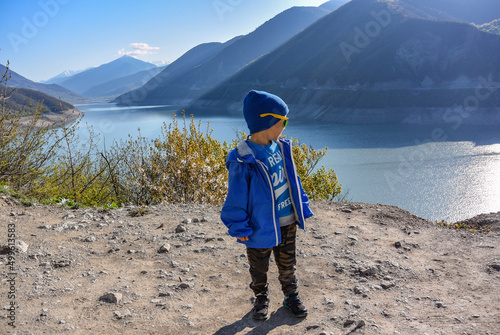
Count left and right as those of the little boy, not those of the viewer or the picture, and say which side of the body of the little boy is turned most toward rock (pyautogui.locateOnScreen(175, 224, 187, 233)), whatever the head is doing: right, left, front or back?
back

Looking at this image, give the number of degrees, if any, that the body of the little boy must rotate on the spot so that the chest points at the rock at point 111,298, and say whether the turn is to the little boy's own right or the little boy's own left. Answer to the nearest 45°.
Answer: approximately 135° to the little boy's own right

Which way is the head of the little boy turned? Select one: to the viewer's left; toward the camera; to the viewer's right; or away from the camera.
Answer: to the viewer's right

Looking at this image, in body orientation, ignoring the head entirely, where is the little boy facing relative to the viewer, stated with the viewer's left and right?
facing the viewer and to the right of the viewer

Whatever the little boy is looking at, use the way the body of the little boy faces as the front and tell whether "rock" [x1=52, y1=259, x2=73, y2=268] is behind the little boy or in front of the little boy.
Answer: behind

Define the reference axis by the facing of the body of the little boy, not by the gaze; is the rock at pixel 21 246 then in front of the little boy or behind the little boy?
behind

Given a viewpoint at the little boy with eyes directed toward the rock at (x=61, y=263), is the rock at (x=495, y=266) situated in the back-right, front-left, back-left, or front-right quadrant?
back-right

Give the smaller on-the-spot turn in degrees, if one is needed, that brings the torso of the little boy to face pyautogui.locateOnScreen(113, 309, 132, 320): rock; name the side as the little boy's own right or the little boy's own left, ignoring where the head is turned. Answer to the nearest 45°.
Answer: approximately 135° to the little boy's own right

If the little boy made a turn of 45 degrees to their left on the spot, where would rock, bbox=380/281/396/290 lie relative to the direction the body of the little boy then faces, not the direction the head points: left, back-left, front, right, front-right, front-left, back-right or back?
front-left
